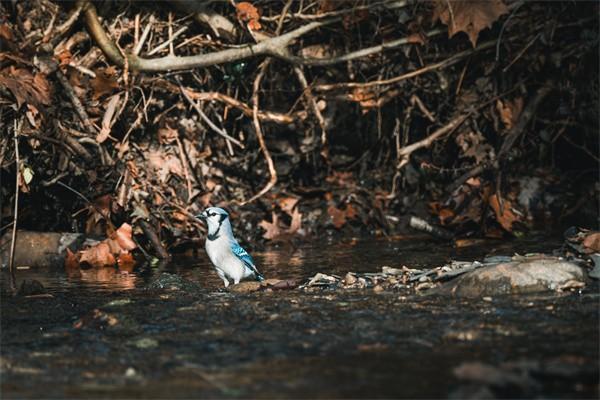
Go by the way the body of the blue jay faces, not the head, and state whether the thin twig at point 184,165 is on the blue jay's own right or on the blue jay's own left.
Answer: on the blue jay's own right

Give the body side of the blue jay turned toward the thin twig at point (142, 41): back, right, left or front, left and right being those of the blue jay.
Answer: right

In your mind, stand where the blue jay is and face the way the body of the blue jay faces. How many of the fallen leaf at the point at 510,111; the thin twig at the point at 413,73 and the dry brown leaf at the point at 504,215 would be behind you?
3

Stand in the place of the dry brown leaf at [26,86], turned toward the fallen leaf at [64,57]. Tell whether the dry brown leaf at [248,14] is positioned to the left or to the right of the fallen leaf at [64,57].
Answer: right

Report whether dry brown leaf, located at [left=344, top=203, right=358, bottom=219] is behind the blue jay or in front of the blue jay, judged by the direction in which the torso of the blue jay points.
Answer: behind

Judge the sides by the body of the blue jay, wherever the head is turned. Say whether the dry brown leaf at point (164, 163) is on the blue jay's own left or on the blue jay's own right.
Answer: on the blue jay's own right

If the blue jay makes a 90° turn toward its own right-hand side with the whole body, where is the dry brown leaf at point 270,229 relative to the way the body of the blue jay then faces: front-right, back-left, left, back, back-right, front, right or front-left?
front-right

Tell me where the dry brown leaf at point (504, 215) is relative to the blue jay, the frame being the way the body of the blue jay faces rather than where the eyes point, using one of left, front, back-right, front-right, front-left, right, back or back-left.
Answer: back

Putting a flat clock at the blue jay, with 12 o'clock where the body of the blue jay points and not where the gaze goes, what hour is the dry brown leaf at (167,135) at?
The dry brown leaf is roughly at 4 o'clock from the blue jay.

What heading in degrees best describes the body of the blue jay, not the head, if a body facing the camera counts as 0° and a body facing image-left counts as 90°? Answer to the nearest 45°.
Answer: approximately 45°
